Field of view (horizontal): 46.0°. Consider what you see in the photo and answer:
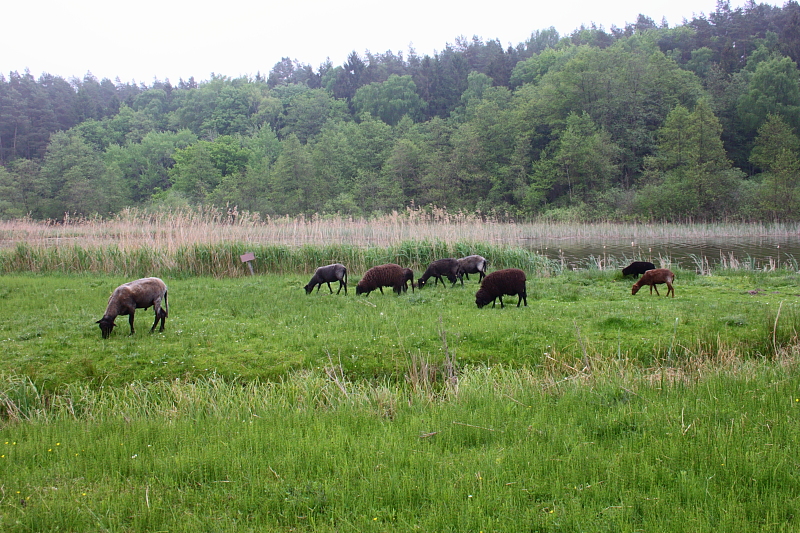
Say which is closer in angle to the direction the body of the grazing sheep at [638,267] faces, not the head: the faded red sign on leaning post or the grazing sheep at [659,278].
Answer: the faded red sign on leaning post

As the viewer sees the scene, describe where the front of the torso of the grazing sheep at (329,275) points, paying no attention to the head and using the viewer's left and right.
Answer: facing to the left of the viewer

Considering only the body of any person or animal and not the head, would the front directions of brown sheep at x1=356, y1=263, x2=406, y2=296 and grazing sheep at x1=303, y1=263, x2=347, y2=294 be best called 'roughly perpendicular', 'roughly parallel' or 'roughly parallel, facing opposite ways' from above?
roughly parallel

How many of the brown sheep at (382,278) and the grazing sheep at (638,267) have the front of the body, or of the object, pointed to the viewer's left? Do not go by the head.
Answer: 2

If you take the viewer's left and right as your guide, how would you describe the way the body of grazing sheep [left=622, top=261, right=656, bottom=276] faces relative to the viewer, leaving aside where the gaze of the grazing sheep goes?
facing to the left of the viewer

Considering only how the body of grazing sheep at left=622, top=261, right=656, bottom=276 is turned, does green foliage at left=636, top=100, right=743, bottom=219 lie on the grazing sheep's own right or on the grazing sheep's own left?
on the grazing sheep's own right

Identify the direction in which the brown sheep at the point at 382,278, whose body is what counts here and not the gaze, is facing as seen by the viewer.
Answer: to the viewer's left

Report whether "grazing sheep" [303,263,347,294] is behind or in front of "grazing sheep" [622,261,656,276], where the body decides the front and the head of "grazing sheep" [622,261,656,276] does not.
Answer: in front

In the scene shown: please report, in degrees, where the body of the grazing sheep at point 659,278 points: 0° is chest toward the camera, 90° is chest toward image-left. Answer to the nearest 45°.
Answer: approximately 90°

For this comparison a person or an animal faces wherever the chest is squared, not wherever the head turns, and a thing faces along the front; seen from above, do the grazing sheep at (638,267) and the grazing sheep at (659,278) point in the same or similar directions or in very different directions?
same or similar directions

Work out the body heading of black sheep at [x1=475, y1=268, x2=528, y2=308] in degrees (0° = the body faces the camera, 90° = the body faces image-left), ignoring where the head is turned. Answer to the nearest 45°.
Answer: approximately 90°

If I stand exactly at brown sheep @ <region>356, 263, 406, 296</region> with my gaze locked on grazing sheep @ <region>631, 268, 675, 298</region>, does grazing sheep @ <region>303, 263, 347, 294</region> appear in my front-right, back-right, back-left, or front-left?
back-left

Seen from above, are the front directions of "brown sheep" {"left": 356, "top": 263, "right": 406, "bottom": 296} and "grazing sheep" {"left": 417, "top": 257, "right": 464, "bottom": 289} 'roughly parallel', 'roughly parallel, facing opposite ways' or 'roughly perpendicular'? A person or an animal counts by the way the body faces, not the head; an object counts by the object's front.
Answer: roughly parallel

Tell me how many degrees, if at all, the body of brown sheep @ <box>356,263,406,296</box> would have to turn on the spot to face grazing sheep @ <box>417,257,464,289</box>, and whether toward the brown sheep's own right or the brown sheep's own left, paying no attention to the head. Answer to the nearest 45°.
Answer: approximately 135° to the brown sheep's own right
